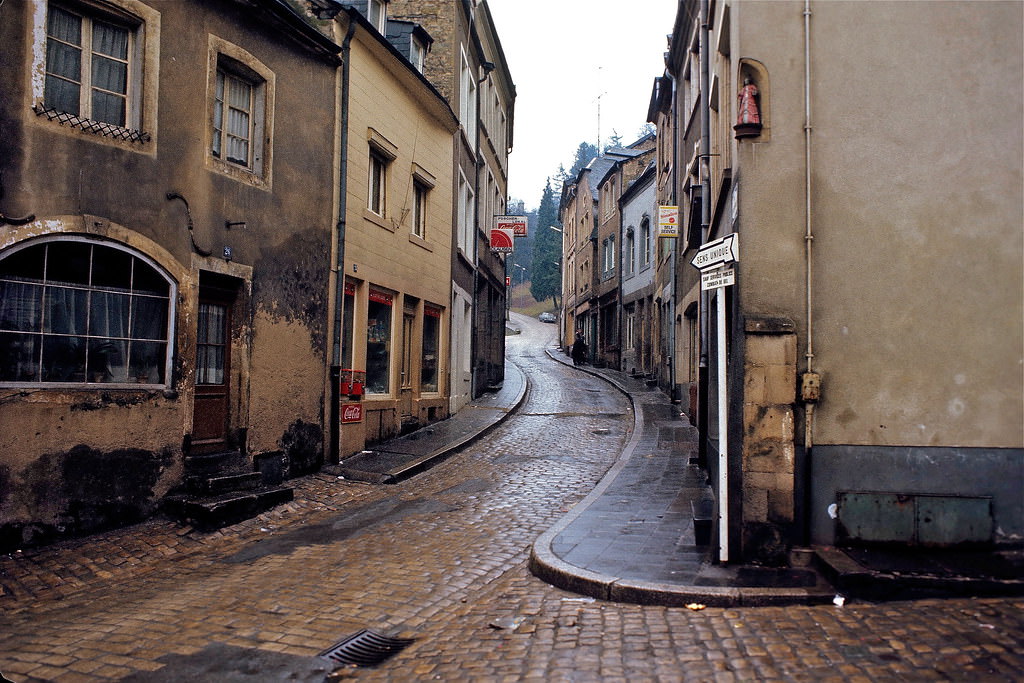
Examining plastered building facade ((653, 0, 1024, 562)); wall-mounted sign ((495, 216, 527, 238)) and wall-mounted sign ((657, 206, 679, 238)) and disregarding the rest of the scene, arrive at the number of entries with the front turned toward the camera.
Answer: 3

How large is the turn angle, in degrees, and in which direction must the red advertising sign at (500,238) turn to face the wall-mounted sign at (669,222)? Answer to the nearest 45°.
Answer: approximately 45° to its left

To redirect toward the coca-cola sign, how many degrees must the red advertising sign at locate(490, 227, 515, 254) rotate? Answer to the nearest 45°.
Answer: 0° — it already faces it

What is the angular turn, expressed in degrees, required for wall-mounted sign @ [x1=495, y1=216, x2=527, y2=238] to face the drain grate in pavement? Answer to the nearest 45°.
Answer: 0° — it already faces it

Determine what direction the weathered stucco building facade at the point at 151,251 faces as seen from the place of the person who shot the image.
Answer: facing the viewer and to the right of the viewer

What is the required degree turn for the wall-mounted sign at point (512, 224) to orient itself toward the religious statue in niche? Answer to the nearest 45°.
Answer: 0° — it already faces it

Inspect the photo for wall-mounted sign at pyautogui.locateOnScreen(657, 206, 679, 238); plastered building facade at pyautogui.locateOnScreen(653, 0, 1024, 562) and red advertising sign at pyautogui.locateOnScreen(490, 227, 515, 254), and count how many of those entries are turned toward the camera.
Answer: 3

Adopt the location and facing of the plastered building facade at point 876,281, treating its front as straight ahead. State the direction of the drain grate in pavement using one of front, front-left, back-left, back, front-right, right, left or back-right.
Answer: front-right

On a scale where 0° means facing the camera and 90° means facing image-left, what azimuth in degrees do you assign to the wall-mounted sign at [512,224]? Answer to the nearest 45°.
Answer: approximately 0°

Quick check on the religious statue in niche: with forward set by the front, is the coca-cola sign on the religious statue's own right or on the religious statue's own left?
on the religious statue's own right

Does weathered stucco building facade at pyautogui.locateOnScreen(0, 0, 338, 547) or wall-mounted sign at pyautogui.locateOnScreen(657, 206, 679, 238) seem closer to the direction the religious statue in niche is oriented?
the weathered stucco building facade

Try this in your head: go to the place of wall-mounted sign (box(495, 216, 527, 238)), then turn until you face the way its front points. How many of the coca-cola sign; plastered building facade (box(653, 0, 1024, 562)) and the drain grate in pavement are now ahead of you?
3
